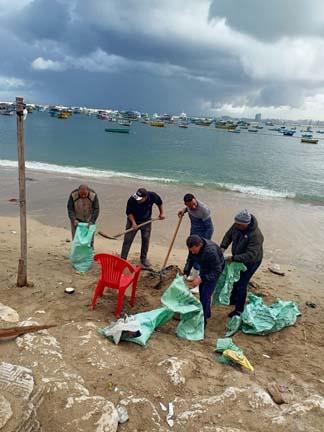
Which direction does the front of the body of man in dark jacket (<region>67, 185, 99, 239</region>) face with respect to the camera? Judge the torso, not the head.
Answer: toward the camera

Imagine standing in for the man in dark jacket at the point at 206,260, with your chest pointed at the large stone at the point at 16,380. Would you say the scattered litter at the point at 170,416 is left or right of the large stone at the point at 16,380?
left

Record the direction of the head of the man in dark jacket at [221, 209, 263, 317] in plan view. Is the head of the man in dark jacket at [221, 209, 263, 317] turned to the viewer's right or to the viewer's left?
to the viewer's left

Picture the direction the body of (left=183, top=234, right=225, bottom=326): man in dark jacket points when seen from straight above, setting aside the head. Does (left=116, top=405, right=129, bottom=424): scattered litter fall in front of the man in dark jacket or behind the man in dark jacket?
in front

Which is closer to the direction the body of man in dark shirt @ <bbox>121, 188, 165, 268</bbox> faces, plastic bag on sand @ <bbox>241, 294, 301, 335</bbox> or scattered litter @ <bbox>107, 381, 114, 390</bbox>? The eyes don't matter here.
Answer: the scattered litter

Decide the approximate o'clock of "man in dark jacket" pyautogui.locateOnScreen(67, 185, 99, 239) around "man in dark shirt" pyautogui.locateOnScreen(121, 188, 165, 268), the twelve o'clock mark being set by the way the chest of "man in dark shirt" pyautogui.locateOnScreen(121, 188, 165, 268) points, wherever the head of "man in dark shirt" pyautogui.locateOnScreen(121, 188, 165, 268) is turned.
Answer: "man in dark jacket" pyautogui.locateOnScreen(67, 185, 99, 239) is roughly at 3 o'clock from "man in dark shirt" pyautogui.locateOnScreen(121, 188, 165, 268).

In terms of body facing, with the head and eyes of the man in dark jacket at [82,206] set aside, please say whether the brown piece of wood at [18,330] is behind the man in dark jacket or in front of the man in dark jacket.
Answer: in front

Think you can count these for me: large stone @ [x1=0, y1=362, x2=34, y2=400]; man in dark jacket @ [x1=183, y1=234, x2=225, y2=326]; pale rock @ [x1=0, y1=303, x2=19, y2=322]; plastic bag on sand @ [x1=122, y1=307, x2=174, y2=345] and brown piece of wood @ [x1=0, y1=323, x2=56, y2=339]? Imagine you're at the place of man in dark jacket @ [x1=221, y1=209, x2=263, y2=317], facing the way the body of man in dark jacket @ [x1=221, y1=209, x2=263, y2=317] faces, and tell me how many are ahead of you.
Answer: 5

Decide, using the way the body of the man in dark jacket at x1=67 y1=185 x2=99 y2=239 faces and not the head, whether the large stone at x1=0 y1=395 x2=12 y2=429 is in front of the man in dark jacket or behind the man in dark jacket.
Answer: in front

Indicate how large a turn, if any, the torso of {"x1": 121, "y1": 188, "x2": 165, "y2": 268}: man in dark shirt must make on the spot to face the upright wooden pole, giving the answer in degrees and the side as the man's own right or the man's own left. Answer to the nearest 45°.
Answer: approximately 45° to the man's own right

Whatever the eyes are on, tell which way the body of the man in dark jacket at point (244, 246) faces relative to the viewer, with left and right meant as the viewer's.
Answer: facing the viewer and to the left of the viewer
